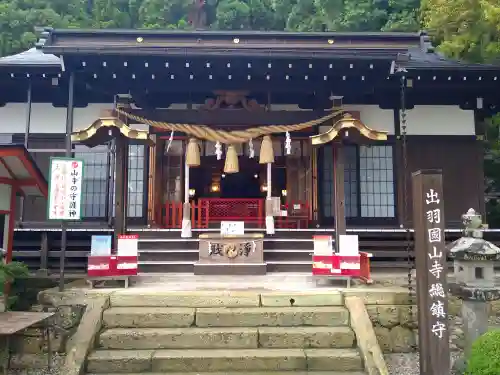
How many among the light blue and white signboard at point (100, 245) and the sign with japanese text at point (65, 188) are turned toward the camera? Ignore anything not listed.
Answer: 2

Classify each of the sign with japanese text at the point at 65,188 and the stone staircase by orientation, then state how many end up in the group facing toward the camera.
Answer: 2

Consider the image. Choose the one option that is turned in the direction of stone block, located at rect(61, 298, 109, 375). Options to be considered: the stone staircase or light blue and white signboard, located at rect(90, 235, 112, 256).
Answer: the light blue and white signboard

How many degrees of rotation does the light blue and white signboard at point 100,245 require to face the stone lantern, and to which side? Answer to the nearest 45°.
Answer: approximately 45° to its left

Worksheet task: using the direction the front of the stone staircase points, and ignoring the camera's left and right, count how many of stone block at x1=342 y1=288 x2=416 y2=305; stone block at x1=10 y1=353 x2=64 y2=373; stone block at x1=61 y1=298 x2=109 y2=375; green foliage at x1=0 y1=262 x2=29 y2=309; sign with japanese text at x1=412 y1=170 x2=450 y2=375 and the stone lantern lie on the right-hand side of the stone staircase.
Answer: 3

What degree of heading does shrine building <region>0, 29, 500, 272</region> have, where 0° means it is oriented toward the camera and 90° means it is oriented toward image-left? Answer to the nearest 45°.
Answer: approximately 0°

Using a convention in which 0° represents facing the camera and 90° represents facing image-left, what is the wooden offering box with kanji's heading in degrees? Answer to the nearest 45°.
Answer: approximately 0°

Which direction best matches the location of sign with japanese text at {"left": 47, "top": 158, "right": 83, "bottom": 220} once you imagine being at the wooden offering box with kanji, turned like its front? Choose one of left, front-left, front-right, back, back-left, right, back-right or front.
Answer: front-right

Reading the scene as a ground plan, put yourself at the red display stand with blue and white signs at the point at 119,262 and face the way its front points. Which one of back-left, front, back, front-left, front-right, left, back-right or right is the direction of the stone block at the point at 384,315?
front-left

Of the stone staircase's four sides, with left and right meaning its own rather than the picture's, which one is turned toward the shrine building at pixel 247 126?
back

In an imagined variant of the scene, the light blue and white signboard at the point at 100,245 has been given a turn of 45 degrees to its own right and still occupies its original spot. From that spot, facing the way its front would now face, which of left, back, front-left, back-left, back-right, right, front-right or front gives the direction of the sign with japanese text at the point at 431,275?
left
